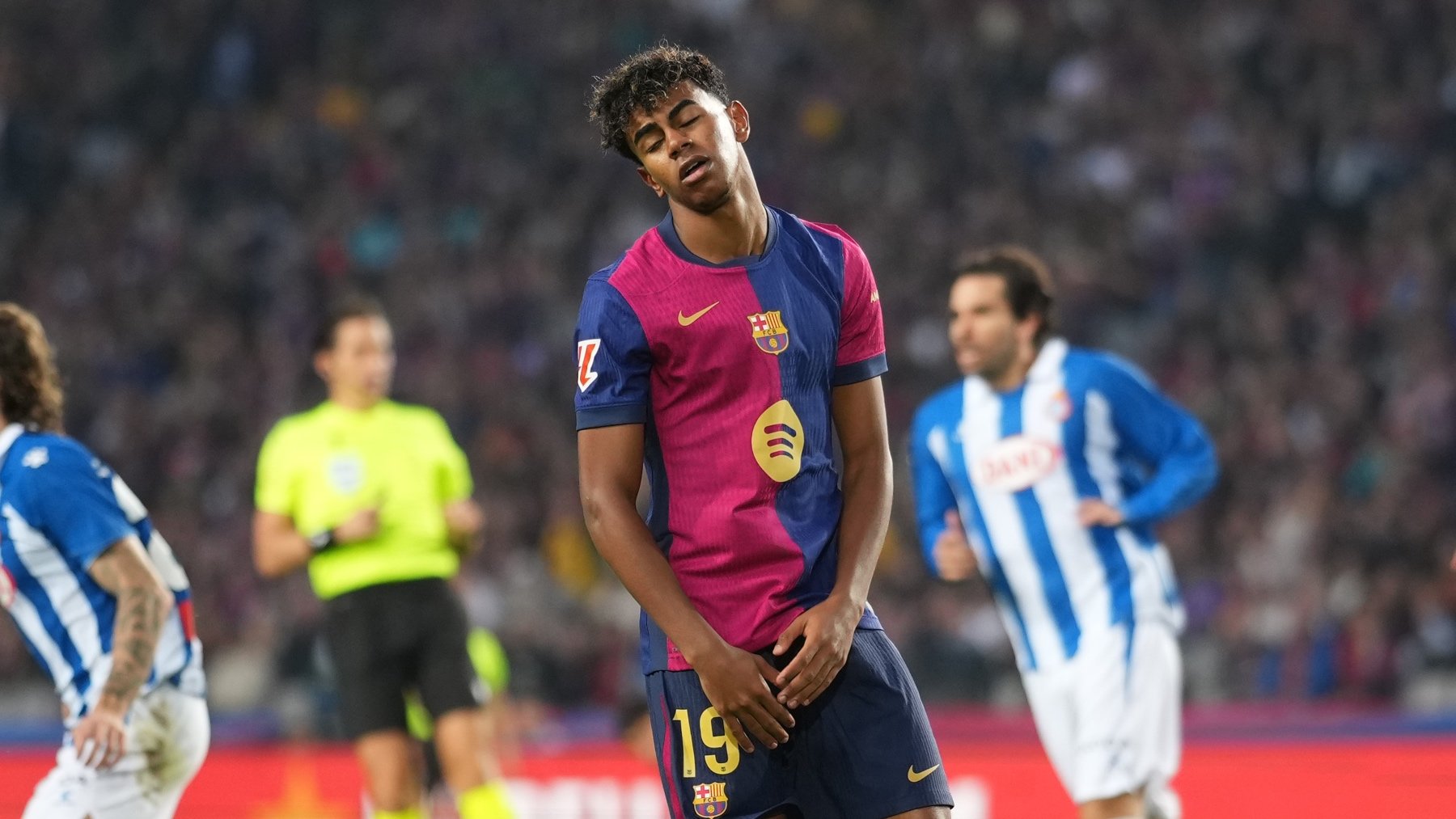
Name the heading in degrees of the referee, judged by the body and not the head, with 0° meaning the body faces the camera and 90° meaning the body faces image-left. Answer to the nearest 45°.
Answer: approximately 0°
